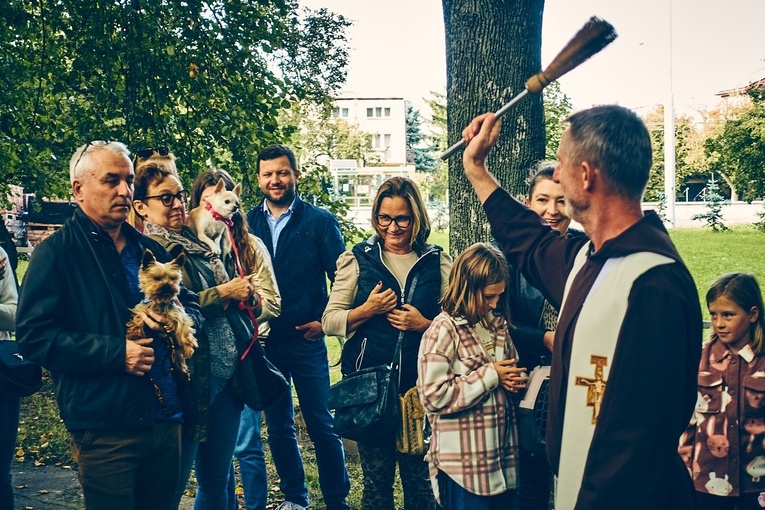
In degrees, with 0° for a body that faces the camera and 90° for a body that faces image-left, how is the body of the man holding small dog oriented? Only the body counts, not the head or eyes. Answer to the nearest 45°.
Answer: approximately 315°

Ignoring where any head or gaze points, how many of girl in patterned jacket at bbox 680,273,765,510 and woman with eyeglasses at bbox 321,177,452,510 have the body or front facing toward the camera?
2

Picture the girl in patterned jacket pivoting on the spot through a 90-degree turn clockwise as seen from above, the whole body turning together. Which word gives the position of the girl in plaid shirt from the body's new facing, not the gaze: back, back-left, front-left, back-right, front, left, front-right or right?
front-left

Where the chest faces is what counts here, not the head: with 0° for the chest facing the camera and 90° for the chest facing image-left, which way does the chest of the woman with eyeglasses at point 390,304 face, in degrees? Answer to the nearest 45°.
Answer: approximately 0°

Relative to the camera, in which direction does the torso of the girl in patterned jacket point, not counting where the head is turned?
toward the camera

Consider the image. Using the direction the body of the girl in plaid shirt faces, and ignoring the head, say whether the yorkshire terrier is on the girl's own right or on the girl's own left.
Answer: on the girl's own right

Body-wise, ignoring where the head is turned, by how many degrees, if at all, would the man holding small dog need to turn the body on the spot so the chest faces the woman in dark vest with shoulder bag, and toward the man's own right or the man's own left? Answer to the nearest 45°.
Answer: approximately 90° to the man's own left

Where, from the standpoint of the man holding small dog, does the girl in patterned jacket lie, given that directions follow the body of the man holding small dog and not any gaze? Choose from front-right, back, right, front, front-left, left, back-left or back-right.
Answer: front-left

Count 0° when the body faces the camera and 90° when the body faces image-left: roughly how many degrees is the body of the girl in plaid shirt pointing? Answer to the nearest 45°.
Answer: approximately 315°
